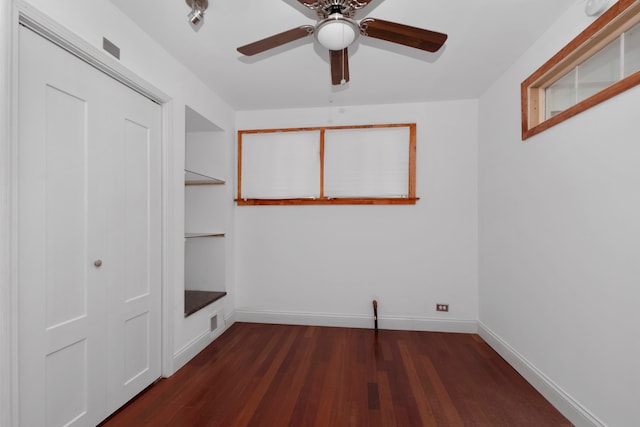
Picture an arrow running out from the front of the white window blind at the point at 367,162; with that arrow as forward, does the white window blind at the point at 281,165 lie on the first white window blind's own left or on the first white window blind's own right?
on the first white window blind's own right

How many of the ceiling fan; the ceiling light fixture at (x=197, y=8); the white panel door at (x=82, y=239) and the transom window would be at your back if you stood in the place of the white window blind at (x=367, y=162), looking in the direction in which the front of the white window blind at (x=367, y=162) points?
0

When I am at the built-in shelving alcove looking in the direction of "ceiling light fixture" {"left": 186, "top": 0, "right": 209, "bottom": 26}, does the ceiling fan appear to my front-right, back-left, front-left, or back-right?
front-left

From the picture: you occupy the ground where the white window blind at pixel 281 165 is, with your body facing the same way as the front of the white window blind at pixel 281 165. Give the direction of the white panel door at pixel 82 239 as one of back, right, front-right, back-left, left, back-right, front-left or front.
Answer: front-right

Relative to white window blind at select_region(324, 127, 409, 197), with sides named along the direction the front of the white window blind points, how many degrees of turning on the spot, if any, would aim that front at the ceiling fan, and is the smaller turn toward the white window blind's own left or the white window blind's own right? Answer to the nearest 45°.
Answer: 0° — it already faces it

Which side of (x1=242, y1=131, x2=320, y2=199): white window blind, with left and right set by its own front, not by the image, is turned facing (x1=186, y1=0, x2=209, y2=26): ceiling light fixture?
front

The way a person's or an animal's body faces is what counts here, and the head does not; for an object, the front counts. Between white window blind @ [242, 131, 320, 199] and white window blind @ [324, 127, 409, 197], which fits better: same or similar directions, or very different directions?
same or similar directions

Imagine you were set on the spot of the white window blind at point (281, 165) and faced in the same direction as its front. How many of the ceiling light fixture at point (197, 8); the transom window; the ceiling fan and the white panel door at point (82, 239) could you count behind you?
0

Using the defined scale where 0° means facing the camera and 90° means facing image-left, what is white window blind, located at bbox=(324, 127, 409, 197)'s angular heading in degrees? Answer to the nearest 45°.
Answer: approximately 0°

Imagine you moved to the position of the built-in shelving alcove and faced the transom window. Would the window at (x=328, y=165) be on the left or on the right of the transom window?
left

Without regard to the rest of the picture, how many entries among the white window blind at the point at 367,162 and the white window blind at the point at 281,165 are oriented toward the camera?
2

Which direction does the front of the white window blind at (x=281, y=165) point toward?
toward the camera

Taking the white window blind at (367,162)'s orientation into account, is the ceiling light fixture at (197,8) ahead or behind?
ahead

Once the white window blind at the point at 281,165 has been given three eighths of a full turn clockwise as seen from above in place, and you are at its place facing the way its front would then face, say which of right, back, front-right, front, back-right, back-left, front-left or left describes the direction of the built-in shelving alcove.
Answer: front-left

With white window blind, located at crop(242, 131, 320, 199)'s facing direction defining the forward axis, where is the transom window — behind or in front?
in front

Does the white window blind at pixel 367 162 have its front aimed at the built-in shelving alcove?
no
